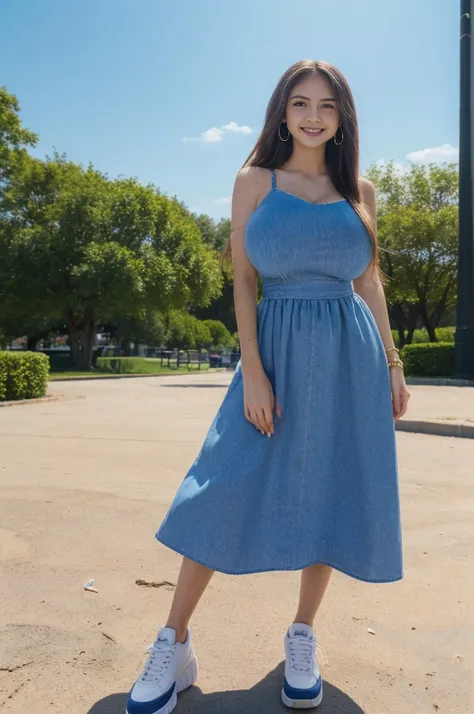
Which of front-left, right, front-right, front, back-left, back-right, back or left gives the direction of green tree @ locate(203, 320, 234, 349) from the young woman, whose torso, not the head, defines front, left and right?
back

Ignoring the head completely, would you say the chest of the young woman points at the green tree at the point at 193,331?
no

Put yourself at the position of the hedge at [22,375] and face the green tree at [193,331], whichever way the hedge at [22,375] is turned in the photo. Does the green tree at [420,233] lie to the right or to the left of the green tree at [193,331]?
right

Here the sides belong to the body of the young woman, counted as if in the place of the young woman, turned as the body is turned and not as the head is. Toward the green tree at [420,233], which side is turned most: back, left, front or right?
back

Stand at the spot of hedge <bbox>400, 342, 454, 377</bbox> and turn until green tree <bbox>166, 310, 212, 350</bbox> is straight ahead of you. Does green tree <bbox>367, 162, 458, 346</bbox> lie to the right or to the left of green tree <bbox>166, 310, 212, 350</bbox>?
right

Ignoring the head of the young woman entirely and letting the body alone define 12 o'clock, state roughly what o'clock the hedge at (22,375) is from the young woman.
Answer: The hedge is roughly at 5 o'clock from the young woman.

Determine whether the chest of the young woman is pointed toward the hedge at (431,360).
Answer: no

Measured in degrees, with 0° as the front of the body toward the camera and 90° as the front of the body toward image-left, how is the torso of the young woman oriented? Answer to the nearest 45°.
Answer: approximately 0°

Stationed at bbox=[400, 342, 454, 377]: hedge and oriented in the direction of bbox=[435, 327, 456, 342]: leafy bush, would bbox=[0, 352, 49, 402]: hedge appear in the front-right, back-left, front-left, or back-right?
back-left

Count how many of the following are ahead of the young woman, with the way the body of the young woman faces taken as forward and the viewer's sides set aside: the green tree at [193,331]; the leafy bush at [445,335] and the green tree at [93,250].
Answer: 0

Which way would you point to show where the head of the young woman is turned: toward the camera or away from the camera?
toward the camera
